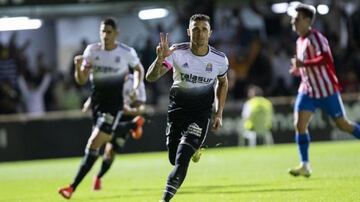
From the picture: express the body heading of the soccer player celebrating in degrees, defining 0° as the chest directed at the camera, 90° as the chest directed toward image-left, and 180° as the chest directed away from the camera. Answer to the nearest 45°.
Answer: approximately 0°

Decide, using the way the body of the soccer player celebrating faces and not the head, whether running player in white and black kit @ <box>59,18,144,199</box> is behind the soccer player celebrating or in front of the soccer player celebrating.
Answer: behind

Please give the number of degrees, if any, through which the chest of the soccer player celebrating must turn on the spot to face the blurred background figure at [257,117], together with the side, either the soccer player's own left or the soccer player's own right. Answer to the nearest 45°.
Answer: approximately 180°

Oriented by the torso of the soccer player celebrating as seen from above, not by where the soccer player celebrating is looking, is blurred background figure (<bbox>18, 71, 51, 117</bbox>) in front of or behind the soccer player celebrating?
behind

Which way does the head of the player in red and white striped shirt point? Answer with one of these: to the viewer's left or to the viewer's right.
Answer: to the viewer's left
